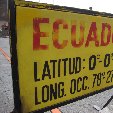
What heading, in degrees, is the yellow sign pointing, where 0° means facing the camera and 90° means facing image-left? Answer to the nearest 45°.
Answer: approximately 315°
